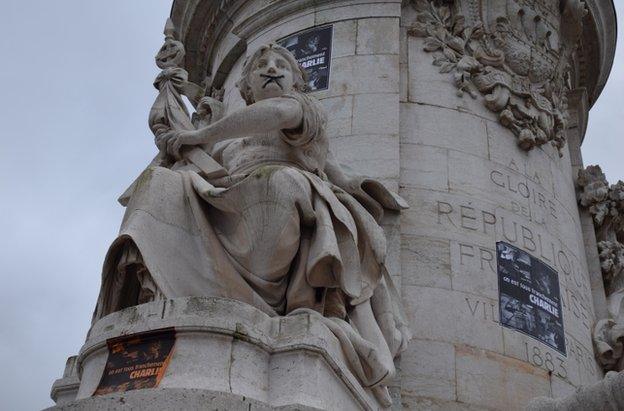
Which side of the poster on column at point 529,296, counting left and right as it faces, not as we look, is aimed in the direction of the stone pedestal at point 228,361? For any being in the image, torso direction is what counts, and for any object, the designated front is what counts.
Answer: right

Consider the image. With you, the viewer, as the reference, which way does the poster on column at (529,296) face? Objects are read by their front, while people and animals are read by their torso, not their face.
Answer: facing the viewer and to the right of the viewer

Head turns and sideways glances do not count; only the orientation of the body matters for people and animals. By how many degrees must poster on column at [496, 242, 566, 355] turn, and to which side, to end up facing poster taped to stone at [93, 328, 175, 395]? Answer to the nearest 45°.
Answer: approximately 90° to its right

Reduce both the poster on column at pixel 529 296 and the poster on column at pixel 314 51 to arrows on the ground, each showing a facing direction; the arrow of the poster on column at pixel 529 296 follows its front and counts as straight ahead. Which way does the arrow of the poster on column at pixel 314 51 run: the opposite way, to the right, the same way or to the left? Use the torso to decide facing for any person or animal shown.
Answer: to the right

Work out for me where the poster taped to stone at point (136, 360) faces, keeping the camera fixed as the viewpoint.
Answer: facing the viewer and to the left of the viewer

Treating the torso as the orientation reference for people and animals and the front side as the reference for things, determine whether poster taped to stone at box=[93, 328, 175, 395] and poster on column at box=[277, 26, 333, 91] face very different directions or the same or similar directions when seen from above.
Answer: same or similar directions
